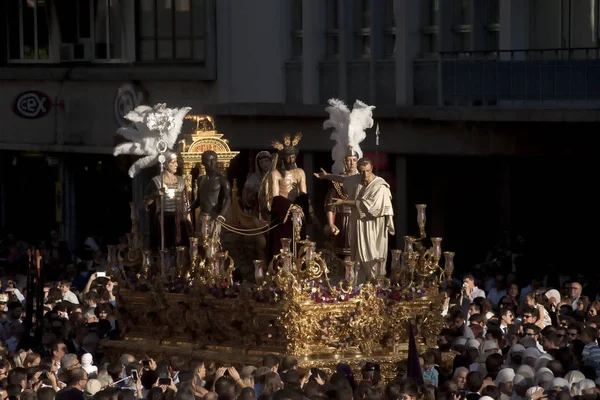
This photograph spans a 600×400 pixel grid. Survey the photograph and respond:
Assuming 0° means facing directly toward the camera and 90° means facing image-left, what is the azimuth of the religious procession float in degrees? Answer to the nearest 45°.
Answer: approximately 315°

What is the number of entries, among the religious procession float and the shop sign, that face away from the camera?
0

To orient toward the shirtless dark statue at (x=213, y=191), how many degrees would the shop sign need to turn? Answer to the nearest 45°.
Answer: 0° — it already faces it

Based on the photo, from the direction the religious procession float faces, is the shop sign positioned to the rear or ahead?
to the rear

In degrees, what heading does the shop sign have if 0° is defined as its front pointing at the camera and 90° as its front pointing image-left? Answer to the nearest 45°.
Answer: approximately 0°

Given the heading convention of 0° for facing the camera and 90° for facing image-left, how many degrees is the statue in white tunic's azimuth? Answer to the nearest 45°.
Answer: approximately 45°

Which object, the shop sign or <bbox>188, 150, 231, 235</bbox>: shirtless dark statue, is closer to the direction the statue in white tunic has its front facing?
the shirtless dark statue

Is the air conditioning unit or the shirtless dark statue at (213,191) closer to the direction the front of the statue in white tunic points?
the shirtless dark statue

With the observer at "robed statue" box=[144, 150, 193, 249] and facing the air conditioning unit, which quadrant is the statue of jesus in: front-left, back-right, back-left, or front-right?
back-right

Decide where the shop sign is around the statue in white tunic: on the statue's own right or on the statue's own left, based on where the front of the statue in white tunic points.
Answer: on the statue's own right

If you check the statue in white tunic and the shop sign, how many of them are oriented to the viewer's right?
0

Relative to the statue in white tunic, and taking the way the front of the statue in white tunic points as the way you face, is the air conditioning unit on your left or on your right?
on your right
